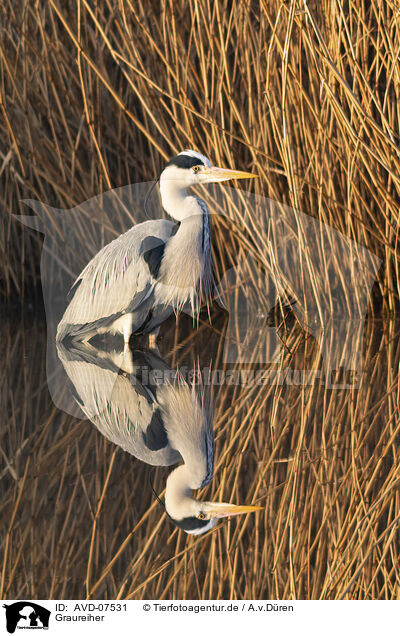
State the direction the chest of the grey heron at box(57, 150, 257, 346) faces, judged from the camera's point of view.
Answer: to the viewer's right
